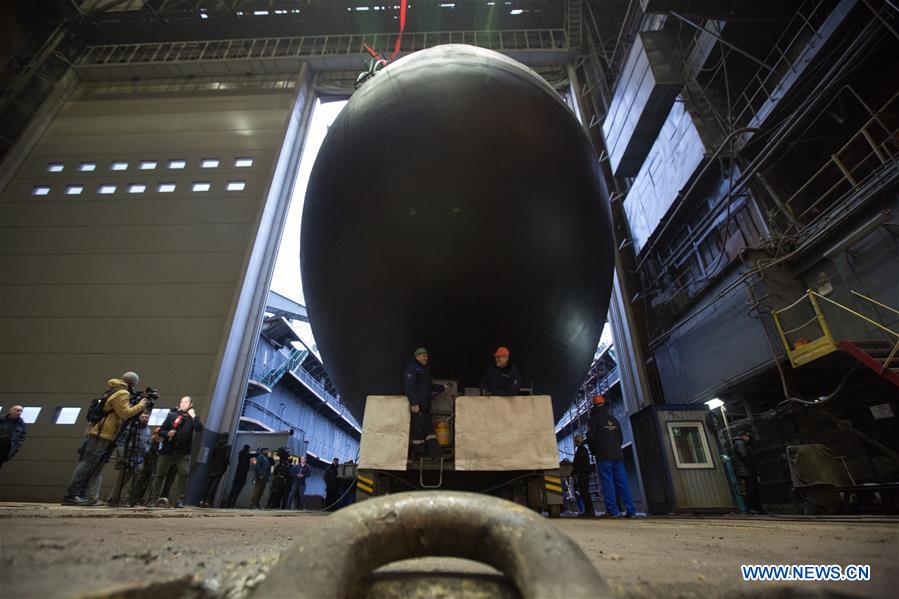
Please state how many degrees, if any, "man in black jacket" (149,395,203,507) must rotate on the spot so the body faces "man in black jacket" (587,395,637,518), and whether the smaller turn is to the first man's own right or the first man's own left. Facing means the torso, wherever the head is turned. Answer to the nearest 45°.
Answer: approximately 45° to the first man's own left

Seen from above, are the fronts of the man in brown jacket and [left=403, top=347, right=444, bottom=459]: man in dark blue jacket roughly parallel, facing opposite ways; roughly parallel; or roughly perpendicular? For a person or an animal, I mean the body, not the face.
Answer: roughly perpendicular

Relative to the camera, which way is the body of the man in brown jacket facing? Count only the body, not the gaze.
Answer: to the viewer's right

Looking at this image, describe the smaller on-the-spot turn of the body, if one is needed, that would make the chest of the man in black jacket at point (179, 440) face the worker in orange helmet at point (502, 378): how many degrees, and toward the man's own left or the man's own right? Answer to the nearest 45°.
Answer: approximately 90° to the man's own left

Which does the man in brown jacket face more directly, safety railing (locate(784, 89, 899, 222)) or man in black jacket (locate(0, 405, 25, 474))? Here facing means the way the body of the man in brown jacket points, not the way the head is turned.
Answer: the safety railing
